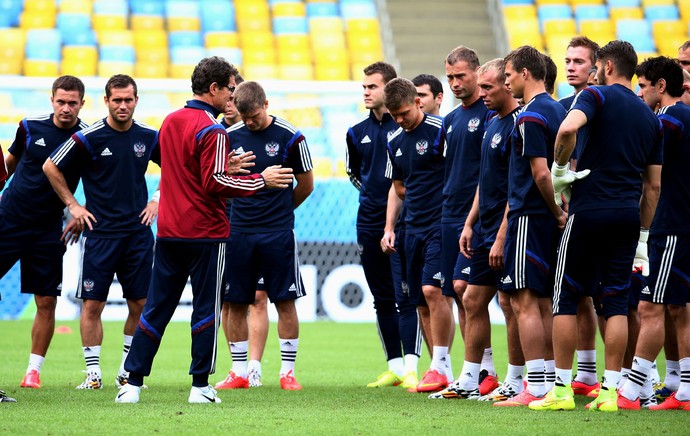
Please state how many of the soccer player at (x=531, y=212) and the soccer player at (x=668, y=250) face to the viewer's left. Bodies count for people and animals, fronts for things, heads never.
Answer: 2

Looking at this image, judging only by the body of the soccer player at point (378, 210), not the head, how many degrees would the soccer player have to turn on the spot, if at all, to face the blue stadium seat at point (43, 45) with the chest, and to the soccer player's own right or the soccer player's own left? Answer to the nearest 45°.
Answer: approximately 90° to the soccer player's own right

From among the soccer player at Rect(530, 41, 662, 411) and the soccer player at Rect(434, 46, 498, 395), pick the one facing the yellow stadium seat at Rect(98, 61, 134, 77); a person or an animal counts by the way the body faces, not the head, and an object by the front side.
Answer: the soccer player at Rect(530, 41, 662, 411)

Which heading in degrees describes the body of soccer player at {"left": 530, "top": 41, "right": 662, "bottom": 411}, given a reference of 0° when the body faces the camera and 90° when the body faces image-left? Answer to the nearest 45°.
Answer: approximately 135°

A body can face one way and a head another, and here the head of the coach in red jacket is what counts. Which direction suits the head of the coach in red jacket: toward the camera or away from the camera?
away from the camera

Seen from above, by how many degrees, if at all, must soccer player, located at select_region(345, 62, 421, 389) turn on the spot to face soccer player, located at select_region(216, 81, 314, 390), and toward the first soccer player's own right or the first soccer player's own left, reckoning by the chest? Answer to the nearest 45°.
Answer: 0° — they already face them

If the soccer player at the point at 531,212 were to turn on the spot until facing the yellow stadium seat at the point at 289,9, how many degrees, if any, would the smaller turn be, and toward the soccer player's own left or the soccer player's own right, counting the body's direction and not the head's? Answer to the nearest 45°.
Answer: approximately 90° to the soccer player's own right

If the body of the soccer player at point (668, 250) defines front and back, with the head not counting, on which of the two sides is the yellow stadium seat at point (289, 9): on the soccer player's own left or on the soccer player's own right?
on the soccer player's own right

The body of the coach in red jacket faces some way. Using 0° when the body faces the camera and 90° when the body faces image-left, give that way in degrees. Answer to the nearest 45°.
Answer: approximately 225°

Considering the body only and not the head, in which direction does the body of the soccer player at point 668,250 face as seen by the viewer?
to the viewer's left

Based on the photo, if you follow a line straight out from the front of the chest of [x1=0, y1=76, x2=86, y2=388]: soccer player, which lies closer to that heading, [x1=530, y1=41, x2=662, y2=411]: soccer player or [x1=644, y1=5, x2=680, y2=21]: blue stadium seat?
the soccer player

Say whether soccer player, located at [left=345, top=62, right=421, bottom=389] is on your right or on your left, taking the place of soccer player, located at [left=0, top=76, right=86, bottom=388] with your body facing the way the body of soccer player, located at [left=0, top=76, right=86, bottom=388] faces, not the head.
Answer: on your left
